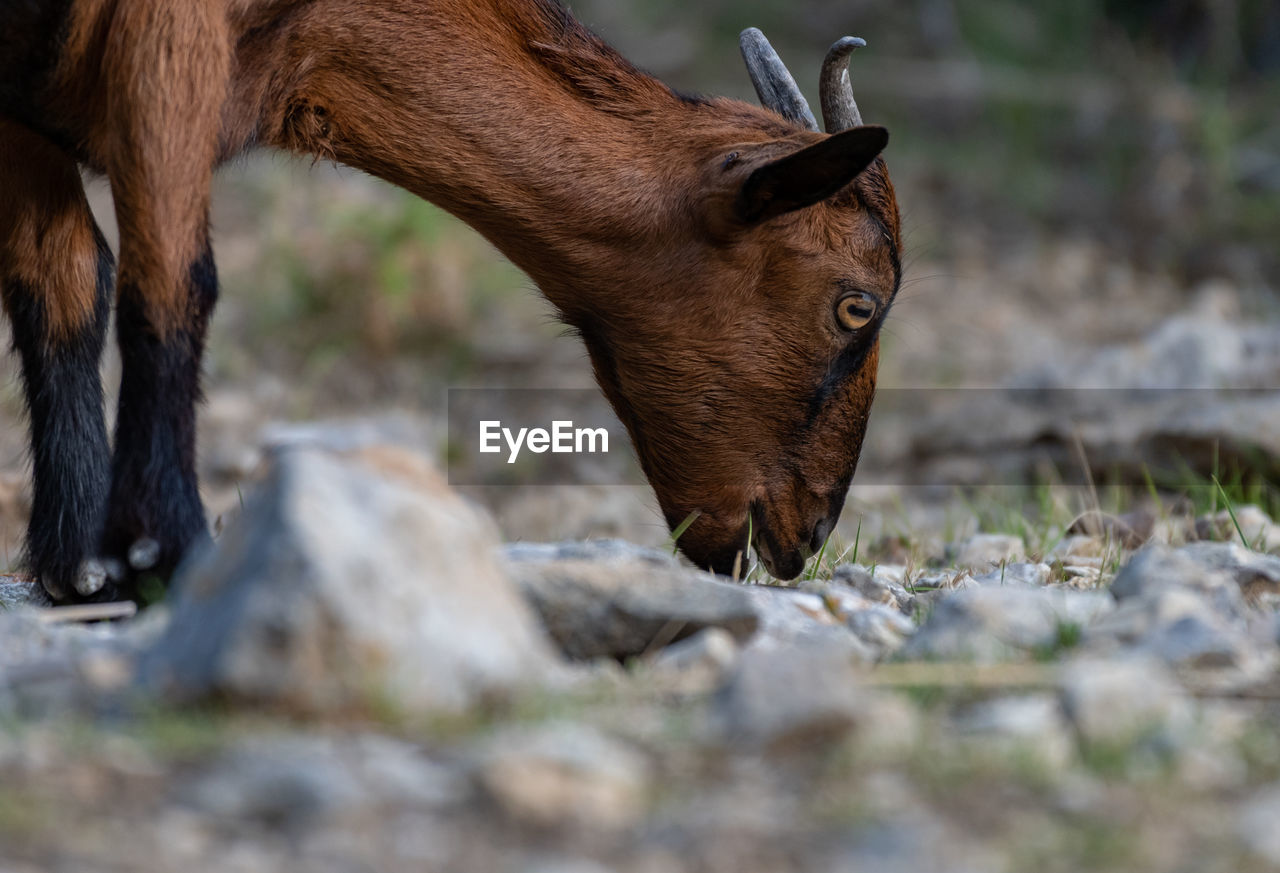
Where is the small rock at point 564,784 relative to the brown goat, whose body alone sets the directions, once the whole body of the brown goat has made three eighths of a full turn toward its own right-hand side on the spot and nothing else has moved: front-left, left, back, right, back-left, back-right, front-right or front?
front-left

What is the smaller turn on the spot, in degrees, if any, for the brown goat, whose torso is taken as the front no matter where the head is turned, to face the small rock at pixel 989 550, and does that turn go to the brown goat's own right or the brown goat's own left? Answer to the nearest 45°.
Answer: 0° — it already faces it

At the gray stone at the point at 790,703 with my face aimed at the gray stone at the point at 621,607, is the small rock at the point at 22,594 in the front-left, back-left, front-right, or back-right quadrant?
front-left

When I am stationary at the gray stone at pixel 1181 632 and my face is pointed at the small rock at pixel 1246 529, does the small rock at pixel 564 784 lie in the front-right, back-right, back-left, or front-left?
back-left

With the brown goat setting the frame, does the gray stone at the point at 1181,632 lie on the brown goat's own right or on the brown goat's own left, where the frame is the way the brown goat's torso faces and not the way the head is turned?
on the brown goat's own right

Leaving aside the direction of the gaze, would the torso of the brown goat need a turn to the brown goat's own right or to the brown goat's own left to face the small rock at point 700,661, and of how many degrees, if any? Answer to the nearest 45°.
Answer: approximately 90° to the brown goat's own right

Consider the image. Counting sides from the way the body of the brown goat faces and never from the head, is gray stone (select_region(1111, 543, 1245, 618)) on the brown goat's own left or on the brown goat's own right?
on the brown goat's own right

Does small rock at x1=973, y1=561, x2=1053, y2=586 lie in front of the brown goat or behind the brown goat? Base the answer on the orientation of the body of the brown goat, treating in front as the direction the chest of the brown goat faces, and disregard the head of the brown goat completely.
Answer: in front

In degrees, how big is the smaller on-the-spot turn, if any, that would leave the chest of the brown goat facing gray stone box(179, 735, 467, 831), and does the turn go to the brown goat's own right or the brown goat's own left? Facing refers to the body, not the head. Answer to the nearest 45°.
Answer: approximately 90° to the brown goat's own right

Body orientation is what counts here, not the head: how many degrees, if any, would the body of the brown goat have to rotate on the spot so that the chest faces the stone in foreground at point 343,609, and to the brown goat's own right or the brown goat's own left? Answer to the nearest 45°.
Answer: approximately 90° to the brown goat's own right

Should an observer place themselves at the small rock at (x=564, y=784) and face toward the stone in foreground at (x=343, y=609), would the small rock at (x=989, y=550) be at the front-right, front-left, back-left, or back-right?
front-right

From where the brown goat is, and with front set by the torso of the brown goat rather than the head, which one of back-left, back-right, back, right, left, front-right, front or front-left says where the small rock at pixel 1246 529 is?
front

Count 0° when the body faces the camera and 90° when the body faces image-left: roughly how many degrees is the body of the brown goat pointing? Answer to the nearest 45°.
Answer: approximately 270°
